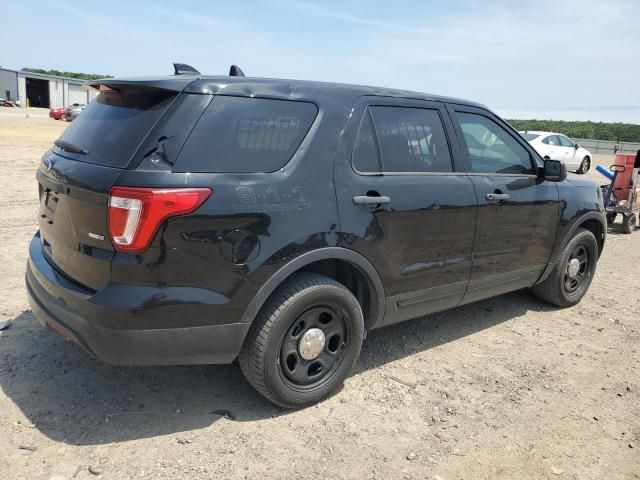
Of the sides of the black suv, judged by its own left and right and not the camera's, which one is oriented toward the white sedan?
front

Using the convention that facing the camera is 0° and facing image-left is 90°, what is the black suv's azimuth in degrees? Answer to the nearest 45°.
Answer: approximately 225°
